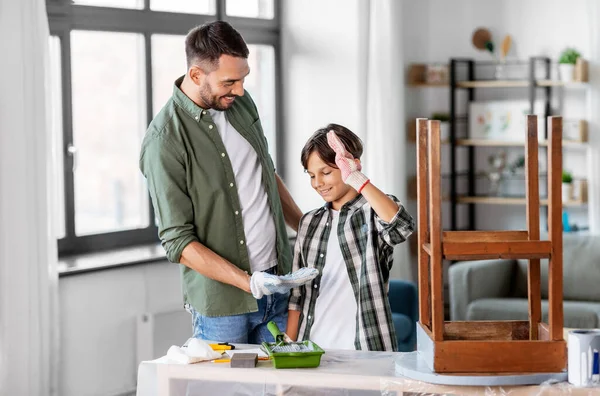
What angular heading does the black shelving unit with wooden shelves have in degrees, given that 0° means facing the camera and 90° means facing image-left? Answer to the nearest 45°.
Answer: approximately 0°

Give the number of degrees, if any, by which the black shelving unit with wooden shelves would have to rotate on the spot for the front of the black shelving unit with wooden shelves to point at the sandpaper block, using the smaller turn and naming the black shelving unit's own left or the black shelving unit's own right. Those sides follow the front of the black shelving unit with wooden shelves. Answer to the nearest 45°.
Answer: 0° — it already faces it

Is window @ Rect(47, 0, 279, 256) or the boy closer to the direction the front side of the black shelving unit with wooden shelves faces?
the boy

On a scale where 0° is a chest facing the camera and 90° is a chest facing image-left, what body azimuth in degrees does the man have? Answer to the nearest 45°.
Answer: approximately 315°

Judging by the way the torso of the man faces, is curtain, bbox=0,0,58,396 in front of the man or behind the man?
behind

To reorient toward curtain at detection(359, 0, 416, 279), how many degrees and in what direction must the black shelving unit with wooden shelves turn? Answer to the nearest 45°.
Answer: approximately 45° to its right
